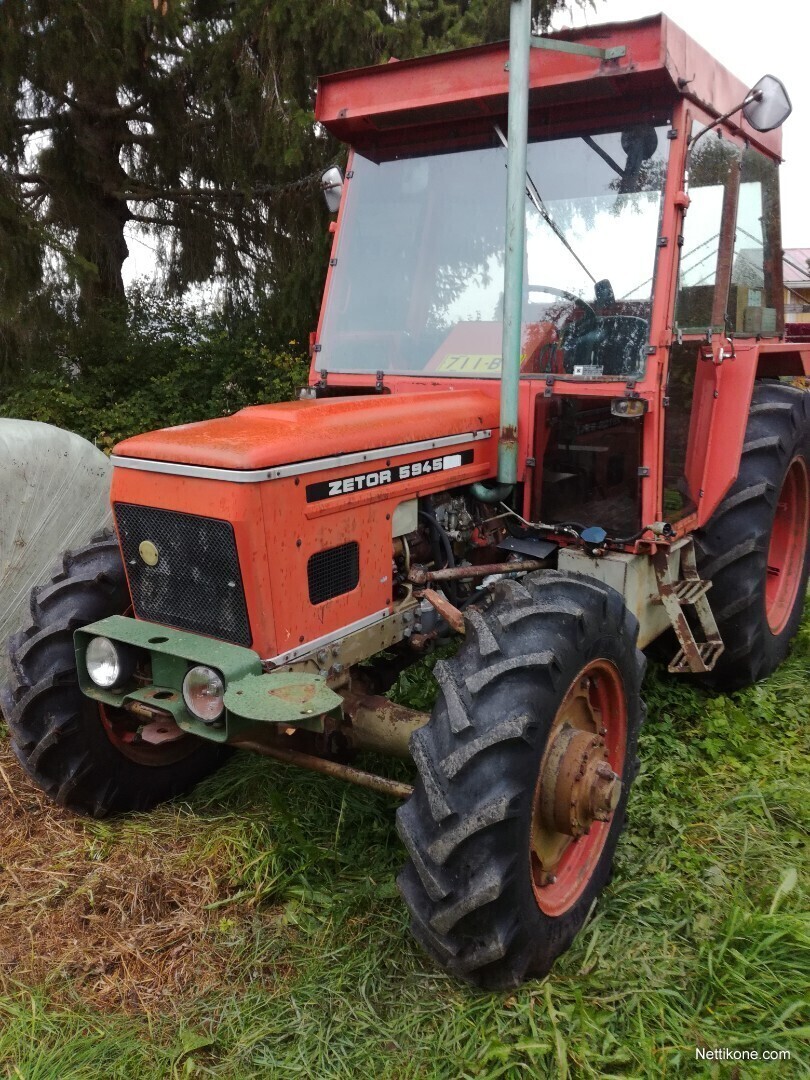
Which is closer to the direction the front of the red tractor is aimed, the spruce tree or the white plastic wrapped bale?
the white plastic wrapped bale

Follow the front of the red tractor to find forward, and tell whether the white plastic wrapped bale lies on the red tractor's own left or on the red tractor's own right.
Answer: on the red tractor's own right

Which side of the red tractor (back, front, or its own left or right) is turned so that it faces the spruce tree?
right

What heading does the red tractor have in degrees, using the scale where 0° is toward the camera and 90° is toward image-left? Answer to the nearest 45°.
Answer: approximately 45°
